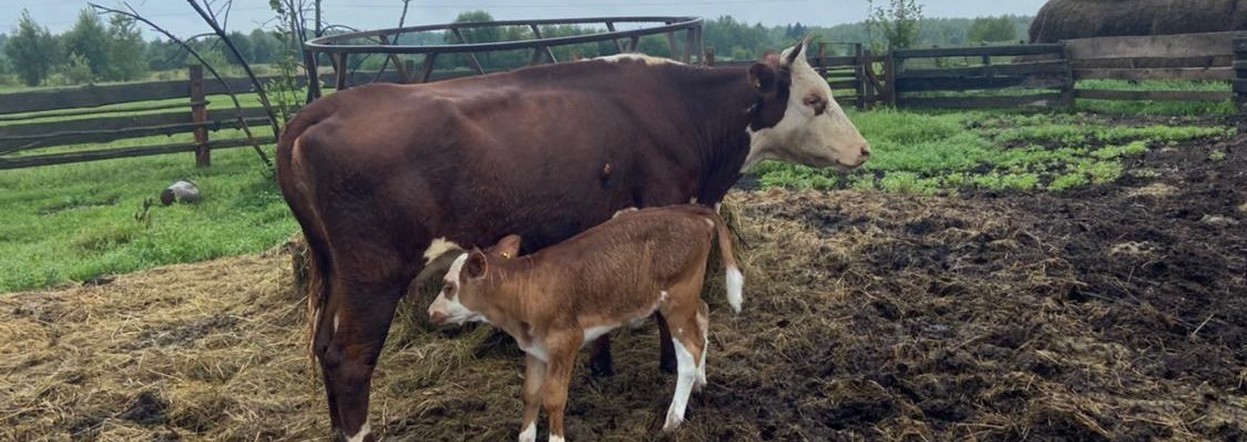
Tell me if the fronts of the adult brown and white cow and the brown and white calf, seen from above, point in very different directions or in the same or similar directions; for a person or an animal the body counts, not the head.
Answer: very different directions

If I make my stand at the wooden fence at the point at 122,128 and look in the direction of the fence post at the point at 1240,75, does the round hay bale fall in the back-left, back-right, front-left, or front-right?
front-left

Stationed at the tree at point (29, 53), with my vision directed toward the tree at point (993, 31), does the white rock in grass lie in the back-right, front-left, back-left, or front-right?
front-right

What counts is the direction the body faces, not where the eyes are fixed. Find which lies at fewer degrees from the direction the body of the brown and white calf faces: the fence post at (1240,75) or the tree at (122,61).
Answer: the tree

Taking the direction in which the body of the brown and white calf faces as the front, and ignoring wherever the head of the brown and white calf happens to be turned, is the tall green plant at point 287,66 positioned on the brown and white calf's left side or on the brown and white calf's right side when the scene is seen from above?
on the brown and white calf's right side

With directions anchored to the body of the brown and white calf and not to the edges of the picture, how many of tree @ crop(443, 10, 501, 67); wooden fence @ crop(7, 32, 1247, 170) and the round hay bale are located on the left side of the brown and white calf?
0

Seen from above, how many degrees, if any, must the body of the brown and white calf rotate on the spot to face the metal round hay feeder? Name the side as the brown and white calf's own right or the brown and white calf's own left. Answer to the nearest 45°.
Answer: approximately 90° to the brown and white calf's own right

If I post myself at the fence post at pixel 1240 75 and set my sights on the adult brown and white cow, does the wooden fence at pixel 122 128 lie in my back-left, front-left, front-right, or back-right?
front-right

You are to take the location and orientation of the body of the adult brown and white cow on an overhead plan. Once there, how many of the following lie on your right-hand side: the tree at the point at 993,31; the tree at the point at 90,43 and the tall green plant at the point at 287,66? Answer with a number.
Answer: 0

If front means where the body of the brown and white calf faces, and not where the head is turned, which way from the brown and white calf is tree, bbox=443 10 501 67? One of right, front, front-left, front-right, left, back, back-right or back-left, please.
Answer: right

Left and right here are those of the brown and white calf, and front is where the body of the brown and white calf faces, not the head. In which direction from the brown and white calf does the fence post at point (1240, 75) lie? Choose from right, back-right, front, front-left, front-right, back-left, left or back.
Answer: back-right

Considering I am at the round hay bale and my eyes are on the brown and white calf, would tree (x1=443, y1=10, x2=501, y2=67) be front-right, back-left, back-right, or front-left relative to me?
back-right

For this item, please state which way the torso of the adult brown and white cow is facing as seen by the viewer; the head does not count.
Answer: to the viewer's right

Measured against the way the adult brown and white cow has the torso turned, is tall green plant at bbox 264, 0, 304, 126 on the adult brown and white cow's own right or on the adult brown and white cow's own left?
on the adult brown and white cow's own left

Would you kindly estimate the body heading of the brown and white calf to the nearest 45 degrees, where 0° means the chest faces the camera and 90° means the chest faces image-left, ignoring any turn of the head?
approximately 90°
